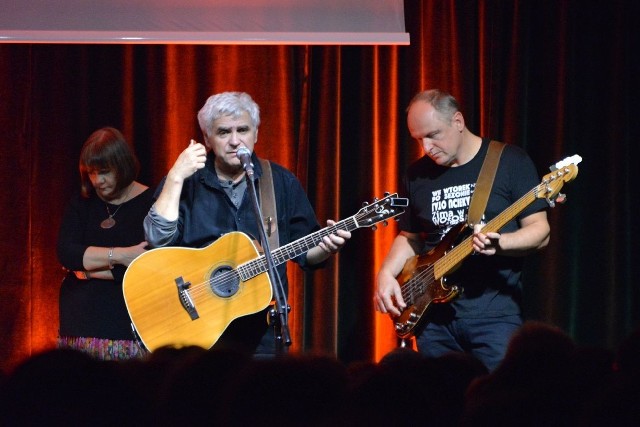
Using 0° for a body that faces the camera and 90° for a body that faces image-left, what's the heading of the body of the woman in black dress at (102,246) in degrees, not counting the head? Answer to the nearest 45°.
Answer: approximately 0°

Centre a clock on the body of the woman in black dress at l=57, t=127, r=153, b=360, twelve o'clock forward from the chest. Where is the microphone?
The microphone is roughly at 11 o'clock from the woman in black dress.

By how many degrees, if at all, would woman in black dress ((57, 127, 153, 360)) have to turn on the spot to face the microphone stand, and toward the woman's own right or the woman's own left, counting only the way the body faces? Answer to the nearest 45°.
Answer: approximately 45° to the woman's own left
